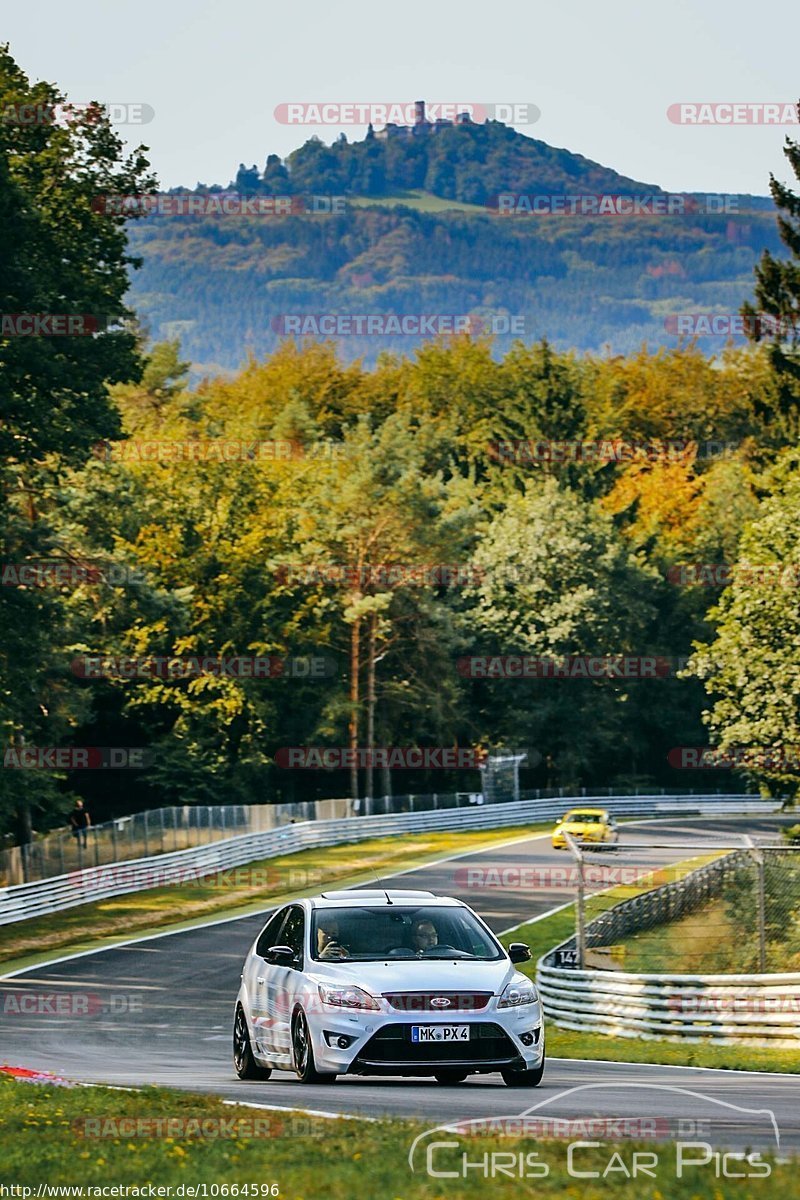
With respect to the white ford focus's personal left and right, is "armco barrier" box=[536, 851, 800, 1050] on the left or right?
on its left

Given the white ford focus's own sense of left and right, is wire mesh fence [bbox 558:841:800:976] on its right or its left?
on its left

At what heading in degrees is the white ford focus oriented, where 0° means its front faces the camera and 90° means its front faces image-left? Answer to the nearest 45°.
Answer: approximately 315°
